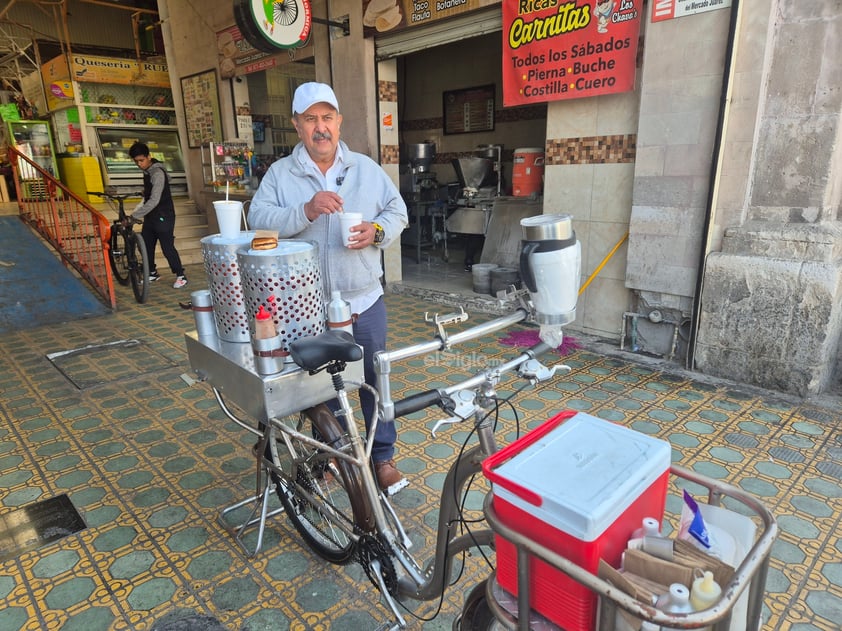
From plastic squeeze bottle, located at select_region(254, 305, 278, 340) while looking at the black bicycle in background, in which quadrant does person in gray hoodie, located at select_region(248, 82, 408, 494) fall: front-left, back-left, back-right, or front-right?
front-right

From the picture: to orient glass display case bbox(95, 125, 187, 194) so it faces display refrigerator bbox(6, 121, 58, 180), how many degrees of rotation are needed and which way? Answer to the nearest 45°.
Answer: approximately 90° to its right

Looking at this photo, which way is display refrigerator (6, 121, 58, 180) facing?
toward the camera

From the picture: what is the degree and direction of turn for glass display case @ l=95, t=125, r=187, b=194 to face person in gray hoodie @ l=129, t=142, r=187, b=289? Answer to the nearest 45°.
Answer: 0° — it already faces them

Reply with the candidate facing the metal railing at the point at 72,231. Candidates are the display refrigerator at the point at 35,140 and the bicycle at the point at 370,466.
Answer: the display refrigerator

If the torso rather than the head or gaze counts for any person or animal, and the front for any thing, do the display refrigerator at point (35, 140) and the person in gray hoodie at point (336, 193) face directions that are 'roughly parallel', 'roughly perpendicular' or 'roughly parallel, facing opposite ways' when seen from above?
roughly parallel

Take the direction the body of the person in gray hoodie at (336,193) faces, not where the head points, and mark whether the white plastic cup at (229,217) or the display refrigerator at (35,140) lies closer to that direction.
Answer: the white plastic cup

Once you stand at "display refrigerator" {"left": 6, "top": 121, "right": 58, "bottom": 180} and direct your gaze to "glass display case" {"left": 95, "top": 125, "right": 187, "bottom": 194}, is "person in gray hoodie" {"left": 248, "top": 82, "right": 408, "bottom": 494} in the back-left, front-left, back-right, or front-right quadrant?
front-right

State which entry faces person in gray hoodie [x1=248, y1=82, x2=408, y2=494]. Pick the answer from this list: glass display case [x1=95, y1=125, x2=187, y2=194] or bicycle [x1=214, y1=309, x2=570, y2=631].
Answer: the glass display case

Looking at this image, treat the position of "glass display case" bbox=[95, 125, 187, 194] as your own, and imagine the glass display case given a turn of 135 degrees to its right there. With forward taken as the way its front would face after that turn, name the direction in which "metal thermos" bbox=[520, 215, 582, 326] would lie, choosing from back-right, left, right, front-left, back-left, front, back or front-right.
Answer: back-left

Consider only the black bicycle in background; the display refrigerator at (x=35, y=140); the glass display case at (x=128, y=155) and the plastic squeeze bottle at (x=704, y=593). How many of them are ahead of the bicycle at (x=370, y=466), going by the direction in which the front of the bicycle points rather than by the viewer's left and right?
1

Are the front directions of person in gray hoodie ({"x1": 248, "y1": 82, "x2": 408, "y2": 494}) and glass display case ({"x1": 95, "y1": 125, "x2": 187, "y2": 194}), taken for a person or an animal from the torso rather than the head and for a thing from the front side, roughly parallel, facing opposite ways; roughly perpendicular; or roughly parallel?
roughly parallel

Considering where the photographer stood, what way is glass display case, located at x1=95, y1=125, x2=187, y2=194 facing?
facing the viewer

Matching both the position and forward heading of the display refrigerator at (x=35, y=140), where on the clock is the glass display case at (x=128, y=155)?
The glass display case is roughly at 10 o'clock from the display refrigerator.

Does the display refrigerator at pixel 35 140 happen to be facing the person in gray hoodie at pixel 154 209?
yes

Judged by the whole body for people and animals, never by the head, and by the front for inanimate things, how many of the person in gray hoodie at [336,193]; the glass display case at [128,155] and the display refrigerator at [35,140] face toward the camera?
3

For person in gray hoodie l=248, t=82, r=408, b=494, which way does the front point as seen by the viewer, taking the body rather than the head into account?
toward the camera

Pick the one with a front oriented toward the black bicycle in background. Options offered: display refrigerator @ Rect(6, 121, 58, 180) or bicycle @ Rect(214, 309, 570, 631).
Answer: the display refrigerator

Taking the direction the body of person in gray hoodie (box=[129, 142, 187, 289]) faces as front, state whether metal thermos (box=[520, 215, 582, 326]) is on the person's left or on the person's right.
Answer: on the person's left
